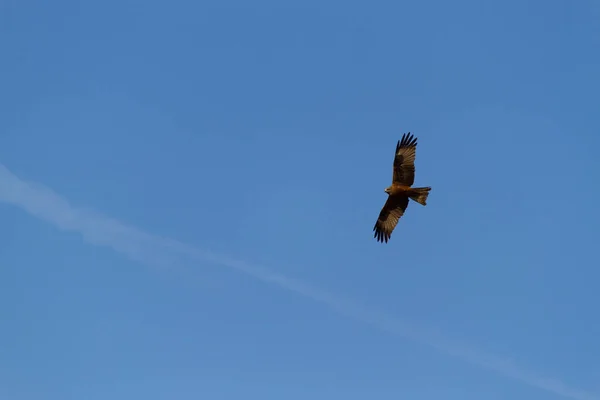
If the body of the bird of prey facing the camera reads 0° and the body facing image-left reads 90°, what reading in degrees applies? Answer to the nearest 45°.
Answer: approximately 90°
